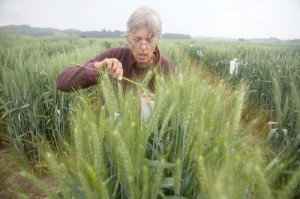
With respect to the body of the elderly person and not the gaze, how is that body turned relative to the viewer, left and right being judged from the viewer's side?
facing the viewer

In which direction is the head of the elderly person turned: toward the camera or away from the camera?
toward the camera
